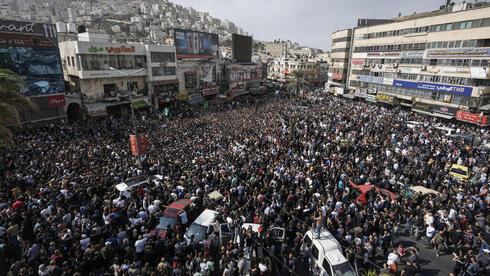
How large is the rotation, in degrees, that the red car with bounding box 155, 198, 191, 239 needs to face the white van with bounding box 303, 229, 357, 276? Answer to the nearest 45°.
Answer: approximately 90° to its left

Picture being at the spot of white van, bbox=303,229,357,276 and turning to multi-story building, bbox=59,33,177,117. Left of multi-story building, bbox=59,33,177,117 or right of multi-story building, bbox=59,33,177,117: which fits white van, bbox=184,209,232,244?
left

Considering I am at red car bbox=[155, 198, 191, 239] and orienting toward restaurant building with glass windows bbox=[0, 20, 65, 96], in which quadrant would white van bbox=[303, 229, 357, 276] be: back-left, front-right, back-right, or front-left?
back-right

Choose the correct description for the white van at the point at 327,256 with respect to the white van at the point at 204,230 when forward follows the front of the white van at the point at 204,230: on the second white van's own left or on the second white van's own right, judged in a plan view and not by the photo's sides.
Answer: on the second white van's own left

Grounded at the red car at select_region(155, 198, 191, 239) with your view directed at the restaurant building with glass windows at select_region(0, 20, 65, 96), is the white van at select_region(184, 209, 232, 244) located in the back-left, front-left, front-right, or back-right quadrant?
back-right
